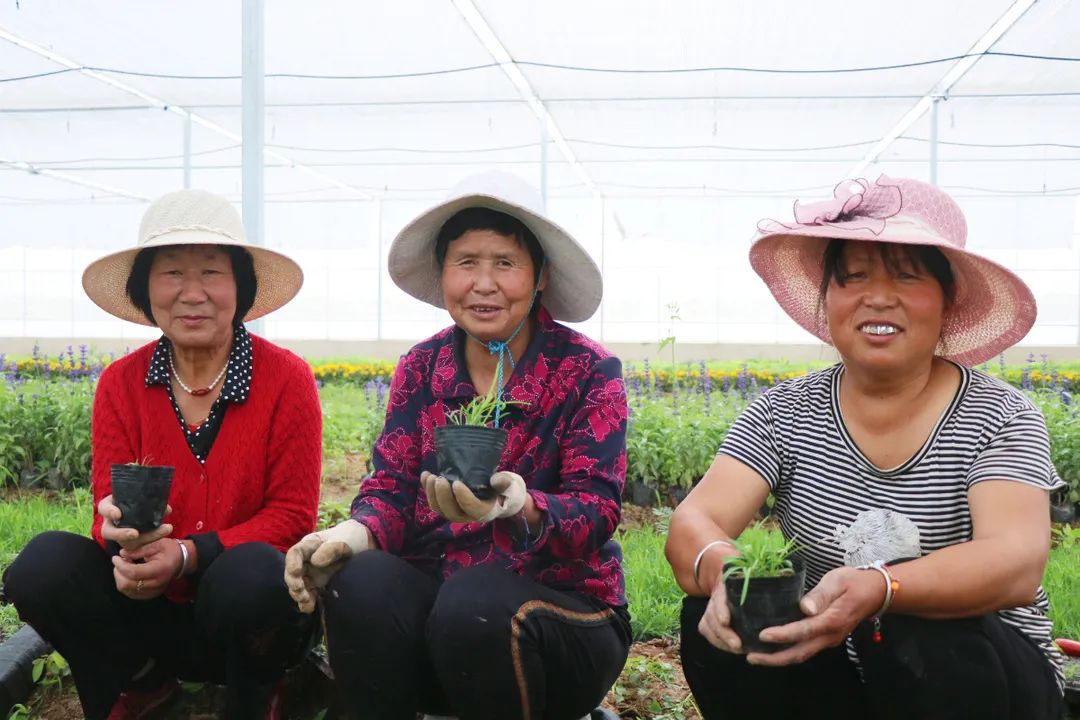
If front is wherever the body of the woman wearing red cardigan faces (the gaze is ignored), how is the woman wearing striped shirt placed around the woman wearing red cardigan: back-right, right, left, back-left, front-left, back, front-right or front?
front-left

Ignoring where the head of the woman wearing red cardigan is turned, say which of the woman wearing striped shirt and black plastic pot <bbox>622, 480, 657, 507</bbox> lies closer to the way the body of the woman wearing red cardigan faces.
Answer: the woman wearing striped shirt

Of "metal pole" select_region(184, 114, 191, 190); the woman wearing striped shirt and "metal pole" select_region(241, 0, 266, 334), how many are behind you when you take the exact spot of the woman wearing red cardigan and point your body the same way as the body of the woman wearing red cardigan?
2

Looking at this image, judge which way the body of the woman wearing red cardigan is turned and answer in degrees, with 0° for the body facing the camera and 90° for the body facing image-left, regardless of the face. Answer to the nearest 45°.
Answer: approximately 0°

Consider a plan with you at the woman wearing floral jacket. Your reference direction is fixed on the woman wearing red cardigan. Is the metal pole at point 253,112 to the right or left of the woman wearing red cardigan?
right

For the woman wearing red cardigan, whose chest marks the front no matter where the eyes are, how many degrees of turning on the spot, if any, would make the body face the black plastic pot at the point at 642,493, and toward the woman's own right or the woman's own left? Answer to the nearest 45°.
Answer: approximately 135° to the woman's own left

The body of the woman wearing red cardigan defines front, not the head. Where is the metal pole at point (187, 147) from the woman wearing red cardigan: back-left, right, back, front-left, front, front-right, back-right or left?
back

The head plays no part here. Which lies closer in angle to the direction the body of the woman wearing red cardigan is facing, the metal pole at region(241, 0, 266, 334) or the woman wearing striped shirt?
the woman wearing striped shirt

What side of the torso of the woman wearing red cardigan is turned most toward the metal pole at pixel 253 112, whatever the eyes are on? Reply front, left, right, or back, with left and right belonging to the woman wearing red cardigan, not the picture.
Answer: back

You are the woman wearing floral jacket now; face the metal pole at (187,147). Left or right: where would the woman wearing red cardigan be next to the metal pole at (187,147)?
left
